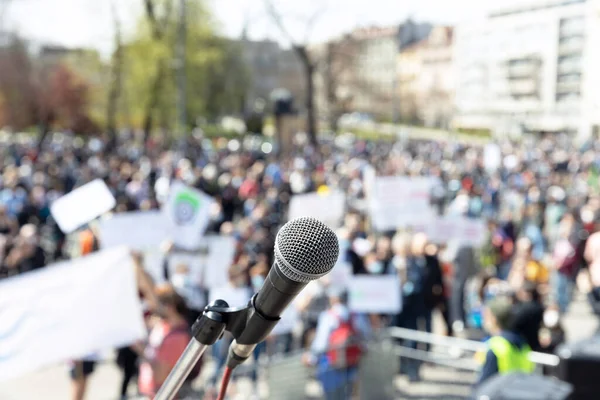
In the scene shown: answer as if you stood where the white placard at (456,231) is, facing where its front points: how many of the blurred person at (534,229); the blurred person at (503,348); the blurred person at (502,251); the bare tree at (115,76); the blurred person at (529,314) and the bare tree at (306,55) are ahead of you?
2

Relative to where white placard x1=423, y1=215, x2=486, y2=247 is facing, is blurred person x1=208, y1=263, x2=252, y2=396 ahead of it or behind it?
ahead

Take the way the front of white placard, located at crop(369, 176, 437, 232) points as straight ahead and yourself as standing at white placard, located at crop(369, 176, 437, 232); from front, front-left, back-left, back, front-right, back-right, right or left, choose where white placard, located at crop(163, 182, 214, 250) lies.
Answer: front-right

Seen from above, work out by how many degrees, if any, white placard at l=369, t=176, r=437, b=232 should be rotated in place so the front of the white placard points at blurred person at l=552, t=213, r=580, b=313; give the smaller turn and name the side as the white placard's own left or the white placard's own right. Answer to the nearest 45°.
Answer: approximately 90° to the white placard's own left

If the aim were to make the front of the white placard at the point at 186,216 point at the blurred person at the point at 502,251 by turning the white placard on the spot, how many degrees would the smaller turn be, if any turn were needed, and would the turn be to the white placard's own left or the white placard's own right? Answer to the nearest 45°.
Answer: approximately 90° to the white placard's own left

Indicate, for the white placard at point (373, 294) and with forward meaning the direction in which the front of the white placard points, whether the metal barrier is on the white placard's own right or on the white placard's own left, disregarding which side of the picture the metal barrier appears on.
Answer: on the white placard's own left

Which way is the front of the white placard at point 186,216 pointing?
toward the camera

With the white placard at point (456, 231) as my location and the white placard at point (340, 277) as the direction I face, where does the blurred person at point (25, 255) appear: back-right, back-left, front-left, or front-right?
front-right

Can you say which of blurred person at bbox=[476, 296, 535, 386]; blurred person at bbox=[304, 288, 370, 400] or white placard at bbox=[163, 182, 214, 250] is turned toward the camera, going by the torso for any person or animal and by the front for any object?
the white placard

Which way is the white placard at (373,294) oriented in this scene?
toward the camera

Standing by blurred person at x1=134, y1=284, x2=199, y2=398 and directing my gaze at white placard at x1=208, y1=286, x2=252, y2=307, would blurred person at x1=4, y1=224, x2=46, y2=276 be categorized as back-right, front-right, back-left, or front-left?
front-left

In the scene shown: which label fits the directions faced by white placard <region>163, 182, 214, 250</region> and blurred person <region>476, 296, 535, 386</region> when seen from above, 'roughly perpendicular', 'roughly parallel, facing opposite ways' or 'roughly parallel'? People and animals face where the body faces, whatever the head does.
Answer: roughly parallel, facing opposite ways

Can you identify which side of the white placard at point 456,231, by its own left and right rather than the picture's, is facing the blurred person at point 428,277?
front

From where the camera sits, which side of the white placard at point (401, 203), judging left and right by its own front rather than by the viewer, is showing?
front

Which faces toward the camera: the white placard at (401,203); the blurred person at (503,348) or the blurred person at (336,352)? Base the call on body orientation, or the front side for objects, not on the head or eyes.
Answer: the white placard
